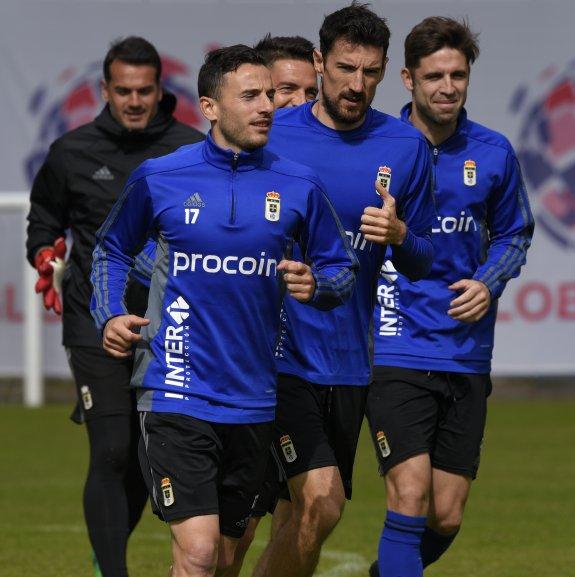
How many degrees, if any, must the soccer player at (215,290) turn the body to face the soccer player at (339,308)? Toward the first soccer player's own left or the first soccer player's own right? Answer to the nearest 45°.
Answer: approximately 90° to the first soccer player's own left

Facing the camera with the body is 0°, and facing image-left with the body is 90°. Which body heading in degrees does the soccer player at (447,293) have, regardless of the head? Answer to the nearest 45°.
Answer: approximately 0°

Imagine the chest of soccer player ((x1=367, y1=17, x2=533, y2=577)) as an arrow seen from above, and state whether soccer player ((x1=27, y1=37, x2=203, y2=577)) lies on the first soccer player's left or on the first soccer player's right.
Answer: on the first soccer player's right

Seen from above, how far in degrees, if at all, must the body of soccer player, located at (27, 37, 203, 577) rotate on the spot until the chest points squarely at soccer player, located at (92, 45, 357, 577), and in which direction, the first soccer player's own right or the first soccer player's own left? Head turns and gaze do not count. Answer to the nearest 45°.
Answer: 0° — they already face them

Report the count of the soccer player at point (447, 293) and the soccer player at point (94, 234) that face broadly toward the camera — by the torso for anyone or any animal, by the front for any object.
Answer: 2

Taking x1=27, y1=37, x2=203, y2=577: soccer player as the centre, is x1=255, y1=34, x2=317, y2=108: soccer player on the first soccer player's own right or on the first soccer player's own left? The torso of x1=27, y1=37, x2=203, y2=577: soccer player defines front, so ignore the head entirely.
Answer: on the first soccer player's own left

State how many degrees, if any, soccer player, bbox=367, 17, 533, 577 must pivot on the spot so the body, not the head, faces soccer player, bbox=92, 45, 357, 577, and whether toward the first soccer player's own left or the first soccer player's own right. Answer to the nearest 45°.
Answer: approximately 45° to the first soccer player's own right
